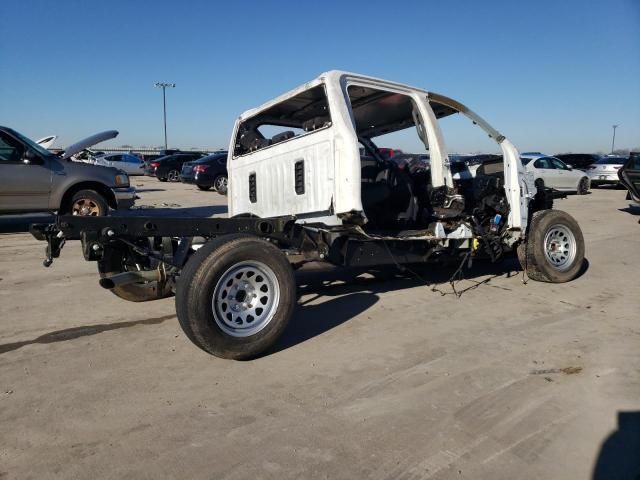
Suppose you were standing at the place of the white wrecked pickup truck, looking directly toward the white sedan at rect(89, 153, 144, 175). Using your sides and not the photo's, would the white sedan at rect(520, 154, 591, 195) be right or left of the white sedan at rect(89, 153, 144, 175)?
right

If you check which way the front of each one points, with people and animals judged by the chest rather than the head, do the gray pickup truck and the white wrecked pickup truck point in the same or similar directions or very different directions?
same or similar directions

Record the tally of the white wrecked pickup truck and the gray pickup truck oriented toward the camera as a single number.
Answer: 0

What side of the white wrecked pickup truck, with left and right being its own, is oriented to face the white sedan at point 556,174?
front

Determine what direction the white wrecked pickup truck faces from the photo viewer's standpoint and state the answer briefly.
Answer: facing away from the viewer and to the right of the viewer

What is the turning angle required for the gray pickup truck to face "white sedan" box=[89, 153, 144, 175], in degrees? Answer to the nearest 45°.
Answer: approximately 90° to its left

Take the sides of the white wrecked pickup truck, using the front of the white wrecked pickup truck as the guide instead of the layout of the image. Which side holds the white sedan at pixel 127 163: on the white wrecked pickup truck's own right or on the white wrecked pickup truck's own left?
on the white wrecked pickup truck's own left

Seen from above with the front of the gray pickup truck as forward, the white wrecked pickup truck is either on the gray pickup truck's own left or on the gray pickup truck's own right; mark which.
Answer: on the gray pickup truck's own right

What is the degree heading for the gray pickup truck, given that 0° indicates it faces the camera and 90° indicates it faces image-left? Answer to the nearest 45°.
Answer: approximately 270°
